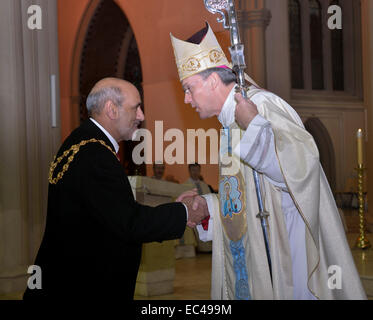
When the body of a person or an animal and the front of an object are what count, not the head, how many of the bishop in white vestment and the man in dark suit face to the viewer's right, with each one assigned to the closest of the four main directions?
1

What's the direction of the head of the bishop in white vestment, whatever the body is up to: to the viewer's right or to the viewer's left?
to the viewer's left

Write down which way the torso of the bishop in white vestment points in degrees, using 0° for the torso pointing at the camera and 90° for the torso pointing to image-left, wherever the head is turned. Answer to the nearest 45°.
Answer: approximately 90°

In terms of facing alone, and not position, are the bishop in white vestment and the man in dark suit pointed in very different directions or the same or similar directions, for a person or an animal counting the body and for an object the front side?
very different directions

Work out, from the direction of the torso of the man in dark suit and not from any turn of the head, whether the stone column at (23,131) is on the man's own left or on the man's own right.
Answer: on the man's own left

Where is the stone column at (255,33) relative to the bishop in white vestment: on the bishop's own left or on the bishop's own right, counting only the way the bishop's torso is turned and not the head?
on the bishop's own right

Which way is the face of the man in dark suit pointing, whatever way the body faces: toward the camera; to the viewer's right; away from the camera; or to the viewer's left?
to the viewer's right

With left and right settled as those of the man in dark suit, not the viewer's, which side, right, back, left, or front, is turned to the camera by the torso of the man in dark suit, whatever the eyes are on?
right
